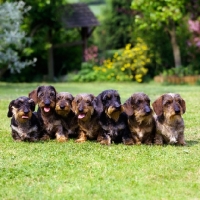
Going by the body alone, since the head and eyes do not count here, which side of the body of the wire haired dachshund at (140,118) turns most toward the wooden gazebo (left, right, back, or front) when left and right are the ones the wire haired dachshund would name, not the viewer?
back

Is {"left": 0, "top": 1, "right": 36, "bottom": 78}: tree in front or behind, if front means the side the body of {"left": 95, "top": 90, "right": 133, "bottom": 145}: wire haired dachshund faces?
behind

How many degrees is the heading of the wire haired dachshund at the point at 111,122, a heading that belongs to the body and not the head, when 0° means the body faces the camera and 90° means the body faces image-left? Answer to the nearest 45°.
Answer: approximately 0°

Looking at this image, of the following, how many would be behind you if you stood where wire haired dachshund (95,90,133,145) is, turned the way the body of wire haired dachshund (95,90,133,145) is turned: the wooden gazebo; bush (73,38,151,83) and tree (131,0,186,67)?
3

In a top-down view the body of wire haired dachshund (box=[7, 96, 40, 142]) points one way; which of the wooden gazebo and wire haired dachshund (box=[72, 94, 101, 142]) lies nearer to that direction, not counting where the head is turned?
the wire haired dachshund

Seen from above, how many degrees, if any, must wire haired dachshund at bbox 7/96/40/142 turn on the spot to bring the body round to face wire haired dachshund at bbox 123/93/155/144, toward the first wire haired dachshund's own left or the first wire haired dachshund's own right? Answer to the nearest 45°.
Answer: approximately 90° to the first wire haired dachshund's own left

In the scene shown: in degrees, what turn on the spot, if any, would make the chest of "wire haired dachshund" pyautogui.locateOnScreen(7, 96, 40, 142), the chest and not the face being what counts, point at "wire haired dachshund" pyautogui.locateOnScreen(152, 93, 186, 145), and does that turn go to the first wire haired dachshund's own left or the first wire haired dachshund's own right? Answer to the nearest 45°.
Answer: approximately 90° to the first wire haired dachshund's own left
